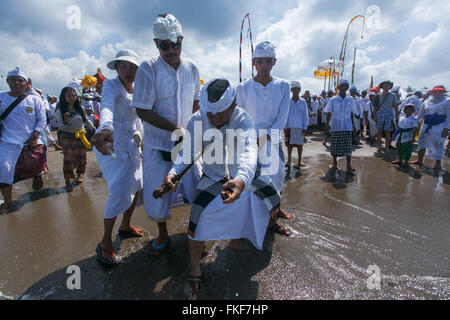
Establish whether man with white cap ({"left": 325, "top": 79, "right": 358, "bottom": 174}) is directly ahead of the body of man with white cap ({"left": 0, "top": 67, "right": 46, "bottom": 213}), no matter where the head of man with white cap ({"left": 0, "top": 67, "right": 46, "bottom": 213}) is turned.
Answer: no

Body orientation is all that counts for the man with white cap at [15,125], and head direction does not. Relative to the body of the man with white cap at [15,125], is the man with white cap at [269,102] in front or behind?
in front

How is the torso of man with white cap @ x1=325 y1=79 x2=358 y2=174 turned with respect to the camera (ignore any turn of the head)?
toward the camera

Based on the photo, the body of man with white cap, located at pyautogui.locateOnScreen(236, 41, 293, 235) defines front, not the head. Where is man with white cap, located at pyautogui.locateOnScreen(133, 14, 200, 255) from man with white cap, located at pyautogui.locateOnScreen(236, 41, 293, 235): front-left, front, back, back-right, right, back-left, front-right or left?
front-right

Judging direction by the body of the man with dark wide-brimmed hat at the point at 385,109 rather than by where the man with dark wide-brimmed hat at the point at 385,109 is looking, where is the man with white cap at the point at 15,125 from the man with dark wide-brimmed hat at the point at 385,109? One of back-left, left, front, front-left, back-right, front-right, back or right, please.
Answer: front-right

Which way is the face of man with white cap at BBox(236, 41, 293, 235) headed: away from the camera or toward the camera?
toward the camera

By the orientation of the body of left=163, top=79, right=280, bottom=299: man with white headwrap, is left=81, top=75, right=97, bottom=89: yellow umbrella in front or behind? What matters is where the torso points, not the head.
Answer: behind

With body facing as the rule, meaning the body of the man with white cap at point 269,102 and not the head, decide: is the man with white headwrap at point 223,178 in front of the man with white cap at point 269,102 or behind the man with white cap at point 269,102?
in front

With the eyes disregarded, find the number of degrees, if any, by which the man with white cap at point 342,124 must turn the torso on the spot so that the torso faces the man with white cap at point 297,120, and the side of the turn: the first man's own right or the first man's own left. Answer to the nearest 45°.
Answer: approximately 90° to the first man's own right

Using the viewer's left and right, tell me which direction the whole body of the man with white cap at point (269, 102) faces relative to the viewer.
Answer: facing the viewer

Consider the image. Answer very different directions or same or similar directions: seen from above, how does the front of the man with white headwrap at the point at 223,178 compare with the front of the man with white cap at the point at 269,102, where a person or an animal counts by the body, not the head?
same or similar directions

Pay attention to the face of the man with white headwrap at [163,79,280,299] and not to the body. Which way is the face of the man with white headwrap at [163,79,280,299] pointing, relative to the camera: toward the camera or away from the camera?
toward the camera

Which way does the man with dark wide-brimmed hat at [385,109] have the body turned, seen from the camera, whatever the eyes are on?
toward the camera
